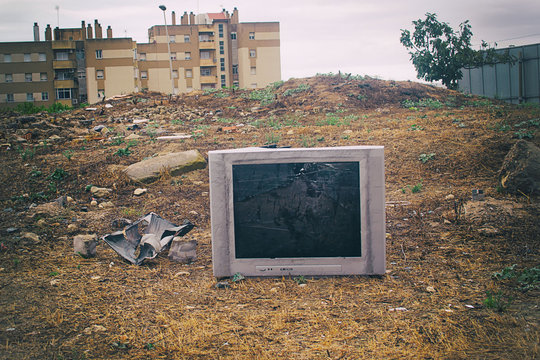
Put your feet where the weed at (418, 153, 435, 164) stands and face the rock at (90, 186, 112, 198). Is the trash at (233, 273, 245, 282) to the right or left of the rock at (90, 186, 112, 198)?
left

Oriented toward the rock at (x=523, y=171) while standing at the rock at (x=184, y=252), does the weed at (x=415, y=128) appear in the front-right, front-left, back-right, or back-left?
front-left

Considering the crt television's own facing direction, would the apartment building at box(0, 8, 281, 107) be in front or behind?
behind

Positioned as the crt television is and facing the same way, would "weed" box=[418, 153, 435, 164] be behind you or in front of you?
behind

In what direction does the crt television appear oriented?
toward the camera
